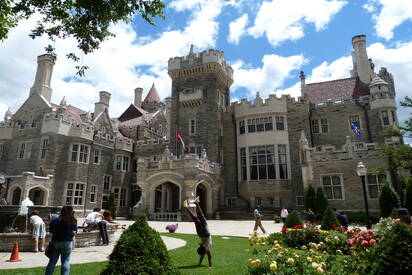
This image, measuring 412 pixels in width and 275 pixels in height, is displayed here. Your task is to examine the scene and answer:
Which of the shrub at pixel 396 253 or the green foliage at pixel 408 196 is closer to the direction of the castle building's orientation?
the shrub

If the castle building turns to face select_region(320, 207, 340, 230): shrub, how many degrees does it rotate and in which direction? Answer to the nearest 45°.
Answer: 0° — it already faces it

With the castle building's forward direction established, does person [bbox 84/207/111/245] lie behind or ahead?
ahead

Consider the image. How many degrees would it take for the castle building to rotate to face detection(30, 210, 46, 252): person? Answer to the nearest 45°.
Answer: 0° — it already faces them

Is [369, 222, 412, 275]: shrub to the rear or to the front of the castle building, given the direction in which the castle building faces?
to the front

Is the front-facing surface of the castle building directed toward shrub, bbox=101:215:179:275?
yes

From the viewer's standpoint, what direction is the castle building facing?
toward the camera

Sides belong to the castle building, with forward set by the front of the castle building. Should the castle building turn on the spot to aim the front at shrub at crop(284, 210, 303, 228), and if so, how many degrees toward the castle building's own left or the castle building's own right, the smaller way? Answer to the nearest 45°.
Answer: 0° — it already faces it

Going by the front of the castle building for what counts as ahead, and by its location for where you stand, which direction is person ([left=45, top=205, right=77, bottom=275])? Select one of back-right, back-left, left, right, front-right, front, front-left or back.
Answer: front

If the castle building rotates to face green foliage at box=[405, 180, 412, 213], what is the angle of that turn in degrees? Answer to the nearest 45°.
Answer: approximately 45° to its left

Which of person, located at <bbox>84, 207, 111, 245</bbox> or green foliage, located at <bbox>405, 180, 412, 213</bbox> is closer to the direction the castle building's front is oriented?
the person

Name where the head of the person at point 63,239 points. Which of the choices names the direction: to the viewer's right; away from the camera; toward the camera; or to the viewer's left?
away from the camera
